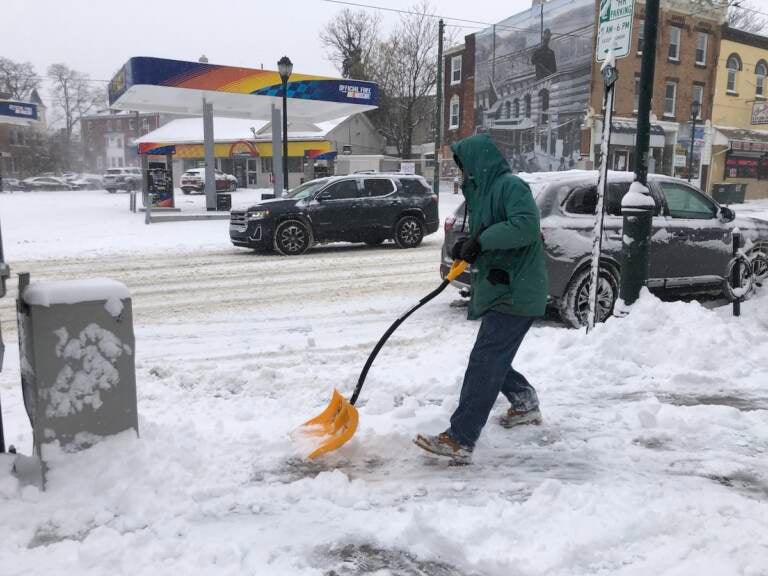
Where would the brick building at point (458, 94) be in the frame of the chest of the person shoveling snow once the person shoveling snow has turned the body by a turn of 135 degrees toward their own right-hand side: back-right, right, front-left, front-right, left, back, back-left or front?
front-left

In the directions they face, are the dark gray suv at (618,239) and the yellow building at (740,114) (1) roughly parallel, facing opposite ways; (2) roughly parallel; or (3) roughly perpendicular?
roughly perpendicular

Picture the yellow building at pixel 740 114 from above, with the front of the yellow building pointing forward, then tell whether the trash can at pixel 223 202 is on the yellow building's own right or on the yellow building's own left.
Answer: on the yellow building's own right

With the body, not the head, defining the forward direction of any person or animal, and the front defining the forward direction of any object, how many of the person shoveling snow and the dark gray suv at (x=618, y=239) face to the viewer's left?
1

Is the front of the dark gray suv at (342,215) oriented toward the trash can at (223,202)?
no

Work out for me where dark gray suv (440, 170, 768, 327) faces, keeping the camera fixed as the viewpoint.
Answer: facing away from the viewer and to the right of the viewer

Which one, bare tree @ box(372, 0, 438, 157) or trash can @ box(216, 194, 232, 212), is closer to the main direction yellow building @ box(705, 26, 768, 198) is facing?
the trash can

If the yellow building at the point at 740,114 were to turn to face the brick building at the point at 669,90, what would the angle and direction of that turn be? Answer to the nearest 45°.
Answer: approximately 90° to its right

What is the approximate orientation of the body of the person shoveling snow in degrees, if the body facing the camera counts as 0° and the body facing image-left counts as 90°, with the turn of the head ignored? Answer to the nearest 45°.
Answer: approximately 90°

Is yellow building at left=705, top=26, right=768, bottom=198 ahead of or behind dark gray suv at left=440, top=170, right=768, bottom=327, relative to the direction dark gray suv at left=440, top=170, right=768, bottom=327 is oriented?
ahead

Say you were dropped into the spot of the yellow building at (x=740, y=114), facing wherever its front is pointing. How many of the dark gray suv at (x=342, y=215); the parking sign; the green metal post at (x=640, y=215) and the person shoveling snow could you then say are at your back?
0

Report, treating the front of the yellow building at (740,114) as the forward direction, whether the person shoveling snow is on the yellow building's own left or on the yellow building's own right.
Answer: on the yellow building's own right

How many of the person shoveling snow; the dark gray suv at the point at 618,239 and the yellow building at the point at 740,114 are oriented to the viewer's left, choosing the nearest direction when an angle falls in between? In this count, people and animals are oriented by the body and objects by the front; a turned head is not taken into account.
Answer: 1

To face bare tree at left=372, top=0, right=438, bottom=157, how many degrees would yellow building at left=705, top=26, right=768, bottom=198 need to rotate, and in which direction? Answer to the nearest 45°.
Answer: approximately 135° to its right

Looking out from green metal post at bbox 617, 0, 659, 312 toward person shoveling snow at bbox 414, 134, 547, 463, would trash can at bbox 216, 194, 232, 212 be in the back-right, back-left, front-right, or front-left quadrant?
back-right

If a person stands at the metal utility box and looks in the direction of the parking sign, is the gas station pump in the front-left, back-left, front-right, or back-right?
front-left
